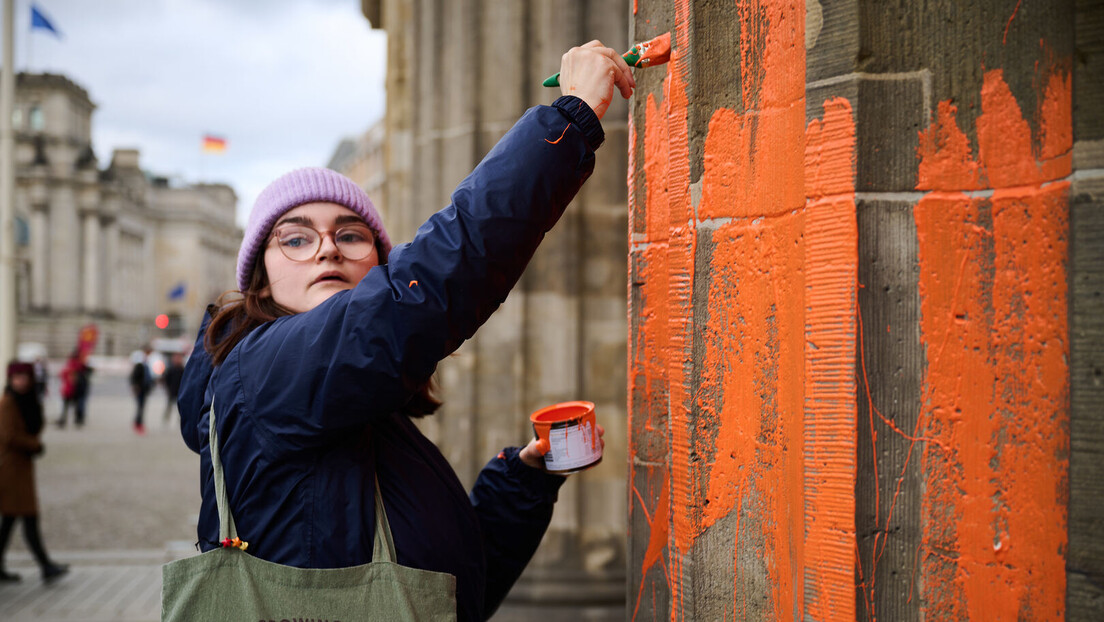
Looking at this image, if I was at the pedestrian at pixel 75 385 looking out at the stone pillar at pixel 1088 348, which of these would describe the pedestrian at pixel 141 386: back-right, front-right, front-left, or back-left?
front-left

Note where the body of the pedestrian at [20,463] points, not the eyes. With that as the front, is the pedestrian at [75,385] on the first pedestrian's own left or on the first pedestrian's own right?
on the first pedestrian's own left

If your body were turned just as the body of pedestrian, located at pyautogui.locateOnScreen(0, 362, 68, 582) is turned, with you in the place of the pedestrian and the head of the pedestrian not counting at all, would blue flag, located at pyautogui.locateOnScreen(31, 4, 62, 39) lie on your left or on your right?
on your left
